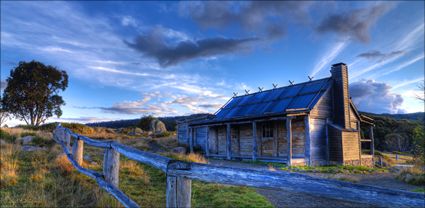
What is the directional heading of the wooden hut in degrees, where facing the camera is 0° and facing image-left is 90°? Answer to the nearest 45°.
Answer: approximately 45°

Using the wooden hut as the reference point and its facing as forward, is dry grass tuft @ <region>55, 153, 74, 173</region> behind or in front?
in front

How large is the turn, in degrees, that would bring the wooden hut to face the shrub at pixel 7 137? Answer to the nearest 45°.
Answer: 0° — it already faces it

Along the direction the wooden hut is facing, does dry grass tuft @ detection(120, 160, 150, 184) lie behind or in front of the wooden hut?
in front

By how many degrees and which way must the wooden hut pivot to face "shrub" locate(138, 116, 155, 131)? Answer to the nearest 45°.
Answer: approximately 90° to its right

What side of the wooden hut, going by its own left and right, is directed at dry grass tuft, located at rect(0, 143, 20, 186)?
front

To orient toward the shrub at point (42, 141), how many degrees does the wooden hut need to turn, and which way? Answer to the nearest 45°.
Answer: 0° — it already faces it
